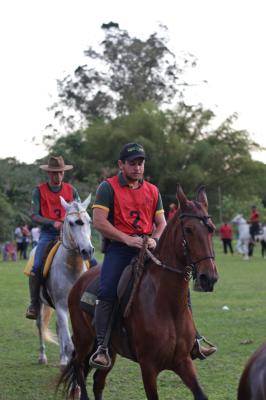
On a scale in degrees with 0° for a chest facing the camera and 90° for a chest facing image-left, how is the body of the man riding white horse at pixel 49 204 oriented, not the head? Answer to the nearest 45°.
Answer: approximately 315°

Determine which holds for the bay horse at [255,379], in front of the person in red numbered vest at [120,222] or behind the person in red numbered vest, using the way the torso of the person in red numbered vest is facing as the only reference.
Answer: in front

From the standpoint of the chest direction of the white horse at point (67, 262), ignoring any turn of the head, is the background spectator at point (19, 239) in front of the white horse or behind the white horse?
behind

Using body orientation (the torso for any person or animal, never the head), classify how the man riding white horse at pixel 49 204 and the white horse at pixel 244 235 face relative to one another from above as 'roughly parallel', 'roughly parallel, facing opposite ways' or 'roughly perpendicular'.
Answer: roughly perpendicular

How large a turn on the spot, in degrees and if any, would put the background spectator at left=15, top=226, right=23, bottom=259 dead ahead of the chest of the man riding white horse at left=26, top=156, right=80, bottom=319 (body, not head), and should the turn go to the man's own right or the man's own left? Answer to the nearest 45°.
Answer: approximately 135° to the man's own left

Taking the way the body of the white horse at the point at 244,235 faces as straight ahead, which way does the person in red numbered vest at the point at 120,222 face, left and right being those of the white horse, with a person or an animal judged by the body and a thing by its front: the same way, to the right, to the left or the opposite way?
to the left

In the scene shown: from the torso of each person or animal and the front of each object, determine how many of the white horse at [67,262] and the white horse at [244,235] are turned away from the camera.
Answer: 0

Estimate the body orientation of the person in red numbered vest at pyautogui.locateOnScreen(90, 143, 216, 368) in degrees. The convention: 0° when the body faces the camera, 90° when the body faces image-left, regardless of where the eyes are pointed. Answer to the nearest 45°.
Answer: approximately 315°

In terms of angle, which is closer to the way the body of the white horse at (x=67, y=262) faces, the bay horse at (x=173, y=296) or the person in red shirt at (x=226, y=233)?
the bay horse

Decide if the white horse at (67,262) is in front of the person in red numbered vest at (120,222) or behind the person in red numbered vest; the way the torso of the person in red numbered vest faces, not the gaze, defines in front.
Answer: behind
